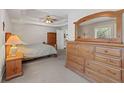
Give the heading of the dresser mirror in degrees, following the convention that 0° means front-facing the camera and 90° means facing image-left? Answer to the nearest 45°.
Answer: approximately 45°

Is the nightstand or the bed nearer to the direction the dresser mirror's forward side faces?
the nightstand

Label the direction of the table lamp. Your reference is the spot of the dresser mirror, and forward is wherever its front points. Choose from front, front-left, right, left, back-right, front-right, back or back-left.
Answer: front-right

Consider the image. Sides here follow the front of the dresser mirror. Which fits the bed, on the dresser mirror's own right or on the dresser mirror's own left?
on the dresser mirror's own right

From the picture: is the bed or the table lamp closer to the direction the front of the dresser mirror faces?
the table lamp

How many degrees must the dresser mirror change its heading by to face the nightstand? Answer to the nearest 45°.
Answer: approximately 45° to its right
